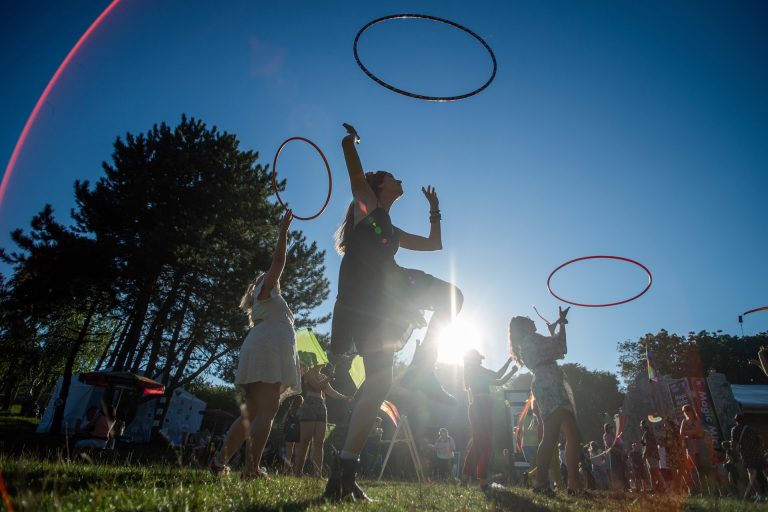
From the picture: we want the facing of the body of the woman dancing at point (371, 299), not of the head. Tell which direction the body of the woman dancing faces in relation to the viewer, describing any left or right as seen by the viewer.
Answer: facing to the right of the viewer

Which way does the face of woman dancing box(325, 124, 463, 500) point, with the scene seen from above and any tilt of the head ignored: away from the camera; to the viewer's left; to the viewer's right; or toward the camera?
to the viewer's right

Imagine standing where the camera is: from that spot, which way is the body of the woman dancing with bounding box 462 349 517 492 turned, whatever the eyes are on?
to the viewer's right

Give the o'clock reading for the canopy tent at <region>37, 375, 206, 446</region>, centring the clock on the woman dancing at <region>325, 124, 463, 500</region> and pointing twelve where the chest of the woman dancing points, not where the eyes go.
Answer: The canopy tent is roughly at 8 o'clock from the woman dancing.

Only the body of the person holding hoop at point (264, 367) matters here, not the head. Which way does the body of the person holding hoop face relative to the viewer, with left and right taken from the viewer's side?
facing away from the viewer and to the right of the viewer
